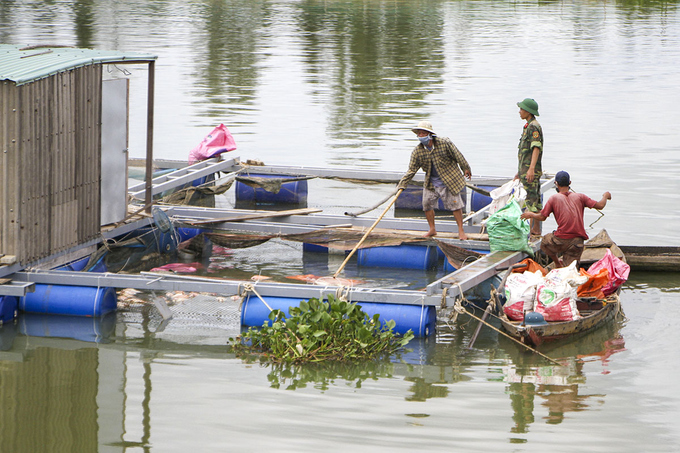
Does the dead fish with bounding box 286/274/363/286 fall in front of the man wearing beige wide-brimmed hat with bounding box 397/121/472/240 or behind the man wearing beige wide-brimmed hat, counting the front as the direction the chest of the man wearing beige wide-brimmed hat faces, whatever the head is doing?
in front

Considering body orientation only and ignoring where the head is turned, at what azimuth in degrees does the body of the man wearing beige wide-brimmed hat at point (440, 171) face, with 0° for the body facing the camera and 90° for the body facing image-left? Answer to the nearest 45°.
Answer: approximately 45°

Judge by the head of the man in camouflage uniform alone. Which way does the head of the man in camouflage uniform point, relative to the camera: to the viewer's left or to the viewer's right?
to the viewer's left

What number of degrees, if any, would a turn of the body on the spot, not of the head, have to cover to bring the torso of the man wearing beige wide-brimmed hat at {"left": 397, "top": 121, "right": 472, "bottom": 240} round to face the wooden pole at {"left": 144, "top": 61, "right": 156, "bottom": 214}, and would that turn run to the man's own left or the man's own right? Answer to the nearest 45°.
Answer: approximately 45° to the man's own right
